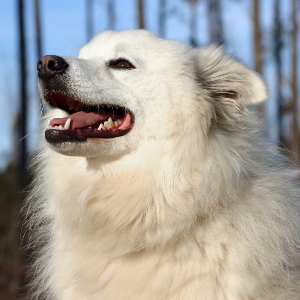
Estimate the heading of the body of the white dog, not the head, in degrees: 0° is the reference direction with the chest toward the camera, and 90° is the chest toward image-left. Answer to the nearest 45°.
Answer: approximately 45°

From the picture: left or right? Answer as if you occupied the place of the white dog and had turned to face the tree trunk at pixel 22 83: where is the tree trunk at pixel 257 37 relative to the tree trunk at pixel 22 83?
right

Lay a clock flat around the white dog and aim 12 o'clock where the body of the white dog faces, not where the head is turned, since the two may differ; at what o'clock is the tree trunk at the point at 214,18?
The tree trunk is roughly at 5 o'clock from the white dog.

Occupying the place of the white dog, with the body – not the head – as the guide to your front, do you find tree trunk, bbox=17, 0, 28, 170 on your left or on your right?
on your right

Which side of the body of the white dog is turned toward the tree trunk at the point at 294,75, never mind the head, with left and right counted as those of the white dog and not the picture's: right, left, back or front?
back

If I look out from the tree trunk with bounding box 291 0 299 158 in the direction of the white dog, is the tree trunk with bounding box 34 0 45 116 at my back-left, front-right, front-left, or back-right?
front-right

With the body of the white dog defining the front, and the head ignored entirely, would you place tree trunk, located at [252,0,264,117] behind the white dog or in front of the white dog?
behind

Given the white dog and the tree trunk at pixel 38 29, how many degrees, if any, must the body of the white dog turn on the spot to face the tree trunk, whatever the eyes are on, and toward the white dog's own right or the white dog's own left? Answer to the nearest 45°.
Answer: approximately 90° to the white dog's own right

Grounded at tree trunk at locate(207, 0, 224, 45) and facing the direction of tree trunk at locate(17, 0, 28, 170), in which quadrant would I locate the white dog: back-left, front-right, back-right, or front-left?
front-left
